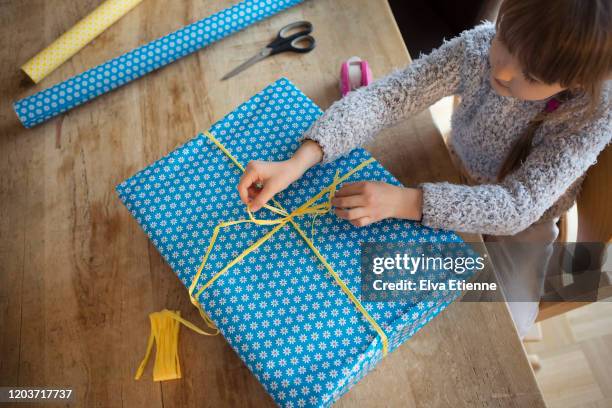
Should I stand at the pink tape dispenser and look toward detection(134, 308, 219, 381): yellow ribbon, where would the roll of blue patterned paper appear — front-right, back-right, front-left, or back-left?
front-right

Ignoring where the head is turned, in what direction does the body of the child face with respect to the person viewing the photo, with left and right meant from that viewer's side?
facing the viewer and to the left of the viewer
